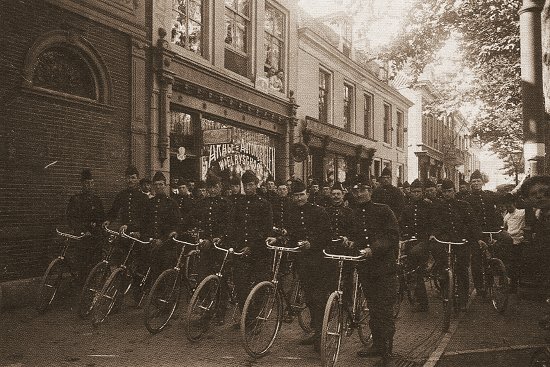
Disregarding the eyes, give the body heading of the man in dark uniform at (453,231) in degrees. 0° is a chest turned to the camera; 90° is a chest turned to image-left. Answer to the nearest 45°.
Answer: approximately 0°

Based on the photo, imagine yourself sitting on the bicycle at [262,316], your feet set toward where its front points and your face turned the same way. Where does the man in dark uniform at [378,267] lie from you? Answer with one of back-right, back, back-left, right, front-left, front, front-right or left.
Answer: back-left

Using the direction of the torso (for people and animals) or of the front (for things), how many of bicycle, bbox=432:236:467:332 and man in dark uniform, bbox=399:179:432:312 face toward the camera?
2

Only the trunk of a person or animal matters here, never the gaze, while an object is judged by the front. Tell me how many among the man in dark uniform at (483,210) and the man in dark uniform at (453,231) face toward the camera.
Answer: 2

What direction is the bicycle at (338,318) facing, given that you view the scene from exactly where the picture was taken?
facing the viewer and to the left of the viewer

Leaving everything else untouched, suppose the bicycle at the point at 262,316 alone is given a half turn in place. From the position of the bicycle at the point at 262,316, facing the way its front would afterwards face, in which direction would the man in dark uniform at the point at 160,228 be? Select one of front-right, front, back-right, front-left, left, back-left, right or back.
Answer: left

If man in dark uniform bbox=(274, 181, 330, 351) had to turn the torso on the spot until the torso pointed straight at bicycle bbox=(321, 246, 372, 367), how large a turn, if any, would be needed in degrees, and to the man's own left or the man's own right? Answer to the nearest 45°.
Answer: approximately 45° to the man's own left
